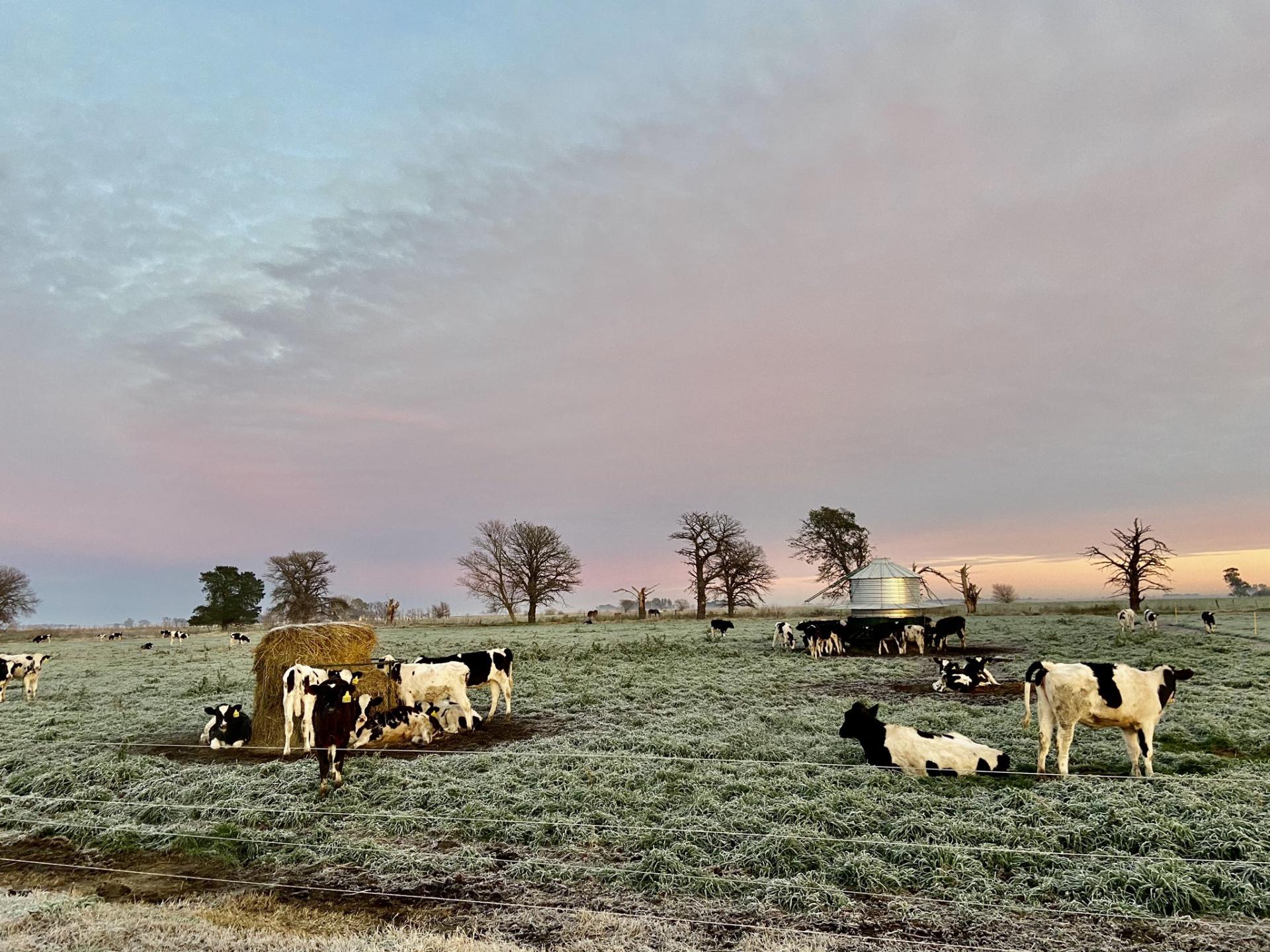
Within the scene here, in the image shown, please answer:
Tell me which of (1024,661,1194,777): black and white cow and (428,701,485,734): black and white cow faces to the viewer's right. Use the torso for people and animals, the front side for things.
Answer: (1024,661,1194,777): black and white cow

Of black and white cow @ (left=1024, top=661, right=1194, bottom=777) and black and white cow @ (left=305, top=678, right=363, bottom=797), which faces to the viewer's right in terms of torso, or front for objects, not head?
black and white cow @ (left=1024, top=661, right=1194, bottom=777)

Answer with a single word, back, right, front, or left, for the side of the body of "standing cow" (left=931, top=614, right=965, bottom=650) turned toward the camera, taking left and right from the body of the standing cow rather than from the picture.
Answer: left

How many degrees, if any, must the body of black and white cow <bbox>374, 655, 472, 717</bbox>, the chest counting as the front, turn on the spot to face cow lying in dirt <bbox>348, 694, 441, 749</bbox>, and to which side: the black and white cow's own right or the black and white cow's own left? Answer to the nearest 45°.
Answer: approximately 90° to the black and white cow's own left

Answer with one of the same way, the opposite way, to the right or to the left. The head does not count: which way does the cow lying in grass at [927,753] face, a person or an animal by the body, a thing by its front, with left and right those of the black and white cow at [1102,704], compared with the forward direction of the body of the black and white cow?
the opposite way

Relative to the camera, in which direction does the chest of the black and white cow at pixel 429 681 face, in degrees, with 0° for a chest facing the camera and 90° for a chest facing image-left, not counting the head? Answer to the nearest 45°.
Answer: approximately 90°
